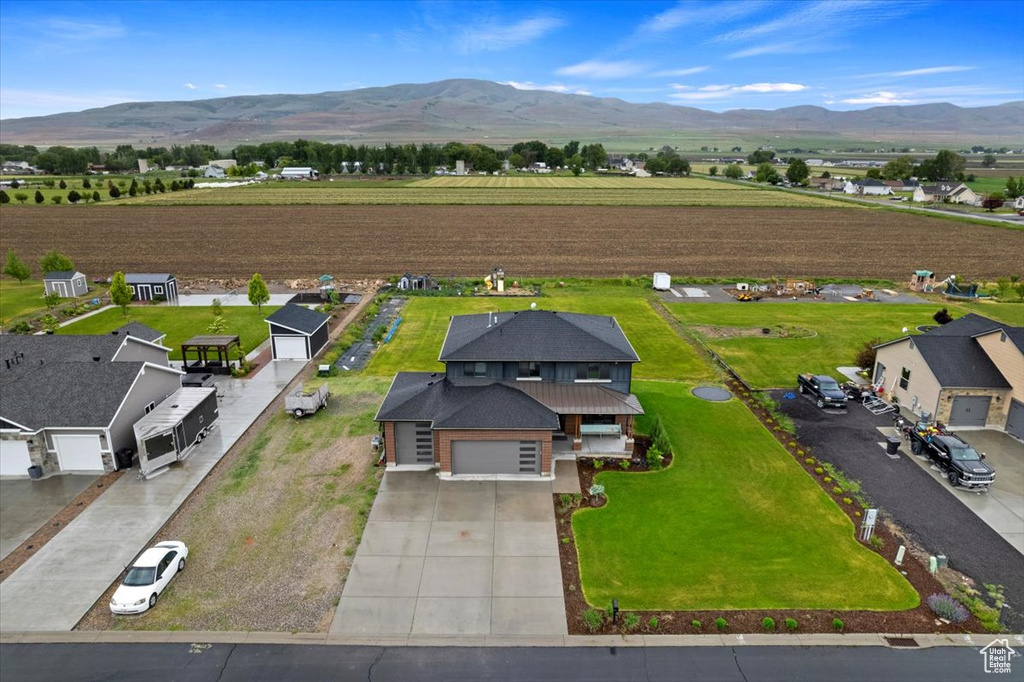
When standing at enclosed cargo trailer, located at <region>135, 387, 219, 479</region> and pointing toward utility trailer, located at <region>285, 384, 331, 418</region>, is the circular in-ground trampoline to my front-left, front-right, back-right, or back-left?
front-right

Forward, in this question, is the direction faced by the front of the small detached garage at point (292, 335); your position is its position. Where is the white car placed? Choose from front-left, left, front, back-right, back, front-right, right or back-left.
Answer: front

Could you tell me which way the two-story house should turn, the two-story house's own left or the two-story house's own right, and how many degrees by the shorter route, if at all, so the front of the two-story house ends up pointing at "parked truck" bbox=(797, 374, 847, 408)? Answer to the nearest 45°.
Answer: approximately 90° to the two-story house's own left

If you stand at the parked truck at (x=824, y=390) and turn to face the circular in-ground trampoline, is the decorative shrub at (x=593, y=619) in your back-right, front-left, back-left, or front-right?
front-left

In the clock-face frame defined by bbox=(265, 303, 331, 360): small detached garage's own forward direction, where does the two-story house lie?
The two-story house is roughly at 11 o'clock from the small detached garage.

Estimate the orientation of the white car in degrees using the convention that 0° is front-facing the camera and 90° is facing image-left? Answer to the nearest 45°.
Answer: approximately 45°

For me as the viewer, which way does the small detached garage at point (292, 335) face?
facing the viewer

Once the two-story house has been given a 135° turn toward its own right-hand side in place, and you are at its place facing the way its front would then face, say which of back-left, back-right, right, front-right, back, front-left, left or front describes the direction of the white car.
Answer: left

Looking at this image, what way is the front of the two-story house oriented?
toward the camera

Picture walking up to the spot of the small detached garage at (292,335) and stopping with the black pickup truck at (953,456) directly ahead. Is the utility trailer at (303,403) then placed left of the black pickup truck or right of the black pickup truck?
right

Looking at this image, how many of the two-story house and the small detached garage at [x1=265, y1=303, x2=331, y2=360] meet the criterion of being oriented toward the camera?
2
